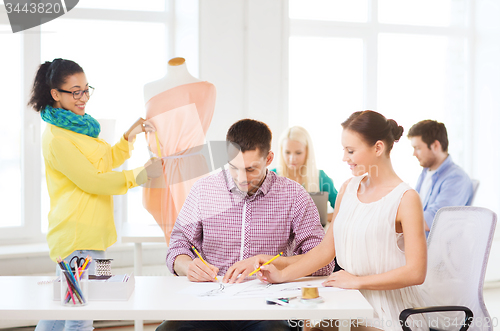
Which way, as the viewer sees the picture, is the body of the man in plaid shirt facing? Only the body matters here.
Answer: toward the camera

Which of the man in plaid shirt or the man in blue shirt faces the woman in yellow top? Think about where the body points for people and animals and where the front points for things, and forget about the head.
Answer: the man in blue shirt

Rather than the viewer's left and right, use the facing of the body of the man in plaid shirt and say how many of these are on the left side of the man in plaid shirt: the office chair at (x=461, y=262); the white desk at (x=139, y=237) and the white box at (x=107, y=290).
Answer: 1

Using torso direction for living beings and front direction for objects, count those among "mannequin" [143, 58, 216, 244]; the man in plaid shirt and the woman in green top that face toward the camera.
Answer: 3

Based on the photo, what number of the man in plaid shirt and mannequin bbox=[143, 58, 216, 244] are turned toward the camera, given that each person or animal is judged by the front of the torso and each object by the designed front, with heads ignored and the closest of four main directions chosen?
2

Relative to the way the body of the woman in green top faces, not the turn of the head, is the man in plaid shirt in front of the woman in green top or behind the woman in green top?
in front

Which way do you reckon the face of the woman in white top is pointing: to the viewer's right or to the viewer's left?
to the viewer's left

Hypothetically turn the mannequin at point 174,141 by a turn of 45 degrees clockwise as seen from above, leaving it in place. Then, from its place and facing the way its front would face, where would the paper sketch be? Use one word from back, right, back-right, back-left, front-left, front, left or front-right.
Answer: front-left

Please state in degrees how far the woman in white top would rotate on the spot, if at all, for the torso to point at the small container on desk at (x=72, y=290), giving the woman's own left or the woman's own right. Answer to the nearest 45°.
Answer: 0° — they already face it

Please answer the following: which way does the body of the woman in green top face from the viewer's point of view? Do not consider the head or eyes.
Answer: toward the camera

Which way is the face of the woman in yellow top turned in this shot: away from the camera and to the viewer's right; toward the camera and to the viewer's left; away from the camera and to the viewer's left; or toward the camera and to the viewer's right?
toward the camera and to the viewer's right

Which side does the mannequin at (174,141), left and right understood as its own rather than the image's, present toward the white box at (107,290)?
front

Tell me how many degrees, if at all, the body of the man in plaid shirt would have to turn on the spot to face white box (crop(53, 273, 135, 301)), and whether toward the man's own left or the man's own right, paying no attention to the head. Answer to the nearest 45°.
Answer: approximately 45° to the man's own right

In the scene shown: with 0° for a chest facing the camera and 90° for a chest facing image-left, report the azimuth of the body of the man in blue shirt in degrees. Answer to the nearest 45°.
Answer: approximately 45°

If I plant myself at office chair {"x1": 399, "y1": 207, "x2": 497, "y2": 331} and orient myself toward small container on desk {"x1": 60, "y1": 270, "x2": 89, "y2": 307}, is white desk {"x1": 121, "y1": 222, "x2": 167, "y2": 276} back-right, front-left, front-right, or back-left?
front-right
